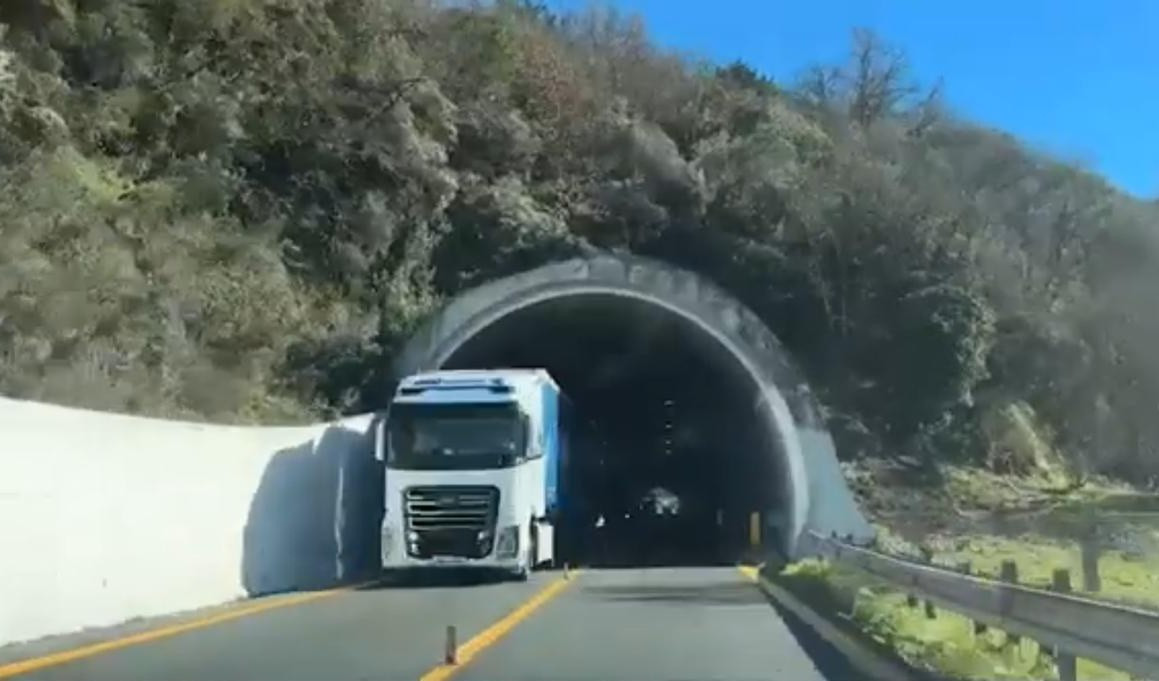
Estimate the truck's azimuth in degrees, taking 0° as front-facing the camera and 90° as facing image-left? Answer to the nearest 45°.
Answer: approximately 0°

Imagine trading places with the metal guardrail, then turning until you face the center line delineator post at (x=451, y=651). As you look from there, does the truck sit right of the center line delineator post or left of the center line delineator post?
right

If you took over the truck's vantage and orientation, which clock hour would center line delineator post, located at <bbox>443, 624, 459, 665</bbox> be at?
The center line delineator post is roughly at 12 o'clock from the truck.

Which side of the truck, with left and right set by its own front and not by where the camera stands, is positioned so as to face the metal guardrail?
front
